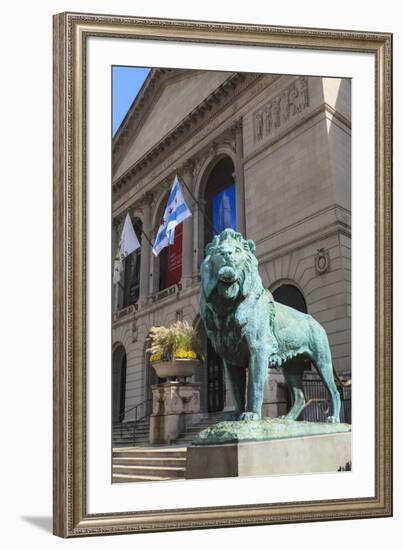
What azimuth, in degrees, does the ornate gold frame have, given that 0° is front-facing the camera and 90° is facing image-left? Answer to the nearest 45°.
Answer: approximately 315°
